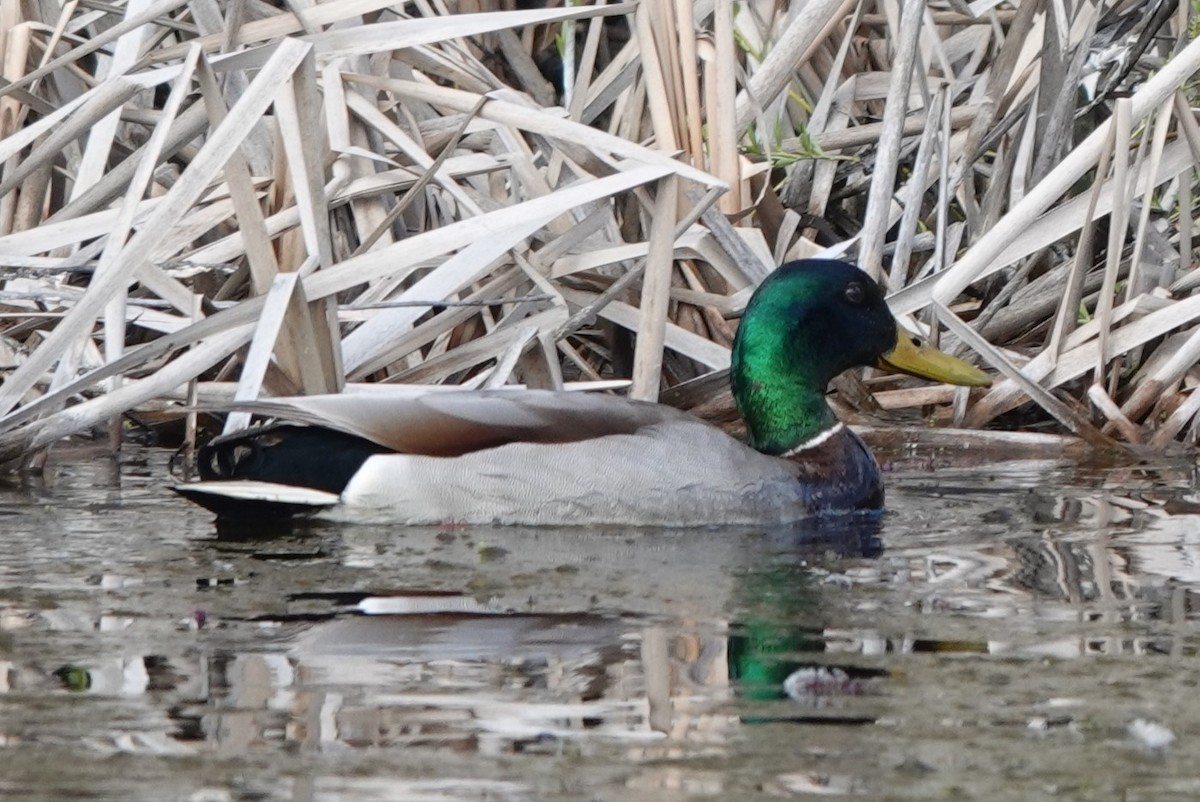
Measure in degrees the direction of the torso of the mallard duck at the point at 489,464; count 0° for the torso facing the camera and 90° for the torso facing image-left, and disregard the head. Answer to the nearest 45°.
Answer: approximately 270°
